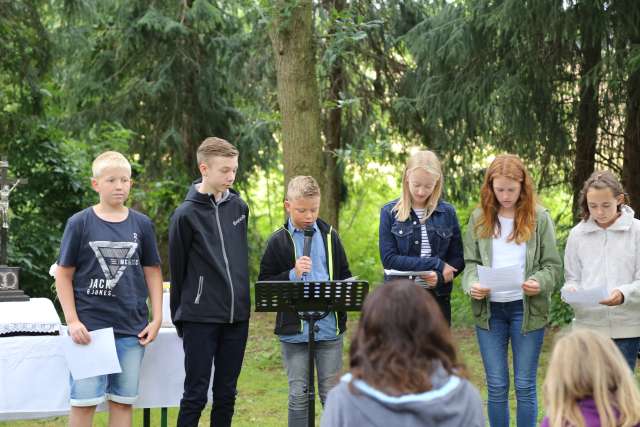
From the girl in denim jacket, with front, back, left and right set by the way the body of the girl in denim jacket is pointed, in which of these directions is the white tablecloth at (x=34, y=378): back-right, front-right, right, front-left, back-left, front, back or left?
right

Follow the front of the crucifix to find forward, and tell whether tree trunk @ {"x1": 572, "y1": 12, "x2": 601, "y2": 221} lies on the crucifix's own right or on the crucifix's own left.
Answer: on the crucifix's own left

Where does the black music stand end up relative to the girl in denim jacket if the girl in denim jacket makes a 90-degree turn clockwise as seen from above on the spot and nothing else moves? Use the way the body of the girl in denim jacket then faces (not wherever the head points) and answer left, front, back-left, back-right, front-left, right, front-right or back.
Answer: front-left

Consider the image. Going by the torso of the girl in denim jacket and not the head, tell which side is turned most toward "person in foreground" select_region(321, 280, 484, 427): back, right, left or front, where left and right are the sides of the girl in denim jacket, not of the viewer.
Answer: front

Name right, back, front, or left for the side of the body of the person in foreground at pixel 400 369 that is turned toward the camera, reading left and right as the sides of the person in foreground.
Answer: back

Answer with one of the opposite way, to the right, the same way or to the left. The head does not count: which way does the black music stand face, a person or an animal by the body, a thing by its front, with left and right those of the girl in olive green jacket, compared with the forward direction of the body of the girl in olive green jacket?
the opposite way

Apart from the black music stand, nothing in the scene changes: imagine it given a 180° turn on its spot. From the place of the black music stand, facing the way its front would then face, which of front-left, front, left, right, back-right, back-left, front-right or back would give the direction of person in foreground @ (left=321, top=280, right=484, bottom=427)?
front

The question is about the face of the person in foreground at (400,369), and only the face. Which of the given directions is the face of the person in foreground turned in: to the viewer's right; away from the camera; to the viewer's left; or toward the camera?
away from the camera

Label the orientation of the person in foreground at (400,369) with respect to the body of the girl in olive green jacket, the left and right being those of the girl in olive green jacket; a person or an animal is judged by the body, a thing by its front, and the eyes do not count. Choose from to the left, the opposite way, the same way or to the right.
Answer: the opposite way

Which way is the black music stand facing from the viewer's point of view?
away from the camera

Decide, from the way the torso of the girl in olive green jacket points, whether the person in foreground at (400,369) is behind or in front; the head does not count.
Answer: in front

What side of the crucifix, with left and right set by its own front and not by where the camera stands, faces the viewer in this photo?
front

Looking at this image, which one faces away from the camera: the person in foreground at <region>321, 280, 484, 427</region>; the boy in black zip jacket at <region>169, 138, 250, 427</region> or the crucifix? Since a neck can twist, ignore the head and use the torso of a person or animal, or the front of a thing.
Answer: the person in foreground

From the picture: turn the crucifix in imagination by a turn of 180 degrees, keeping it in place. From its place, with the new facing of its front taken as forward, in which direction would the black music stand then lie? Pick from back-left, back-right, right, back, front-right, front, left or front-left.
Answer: back-right

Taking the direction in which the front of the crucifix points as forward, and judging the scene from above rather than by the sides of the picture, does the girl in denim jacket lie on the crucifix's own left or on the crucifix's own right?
on the crucifix's own left
